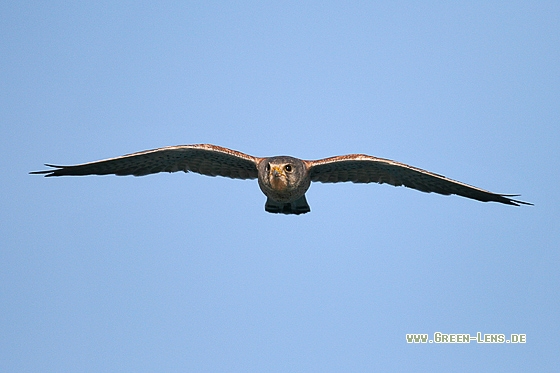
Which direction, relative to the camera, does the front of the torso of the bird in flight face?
toward the camera
